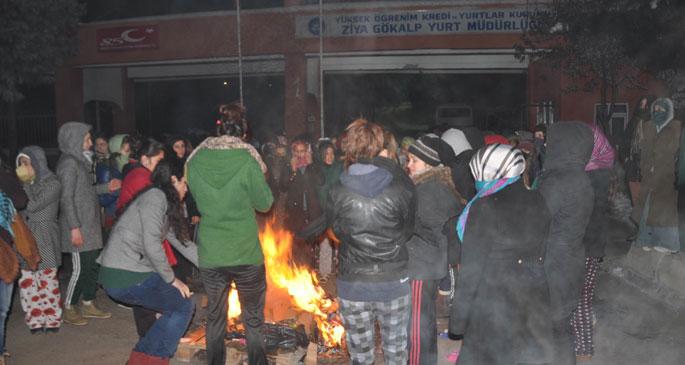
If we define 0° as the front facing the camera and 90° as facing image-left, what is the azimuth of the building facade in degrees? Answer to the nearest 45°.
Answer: approximately 0°

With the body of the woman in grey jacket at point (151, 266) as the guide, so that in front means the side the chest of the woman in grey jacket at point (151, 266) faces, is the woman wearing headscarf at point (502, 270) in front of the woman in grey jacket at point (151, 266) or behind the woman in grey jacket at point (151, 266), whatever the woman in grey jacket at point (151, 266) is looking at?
in front

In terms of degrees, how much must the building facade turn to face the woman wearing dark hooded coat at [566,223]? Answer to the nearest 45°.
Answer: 0° — it already faces them

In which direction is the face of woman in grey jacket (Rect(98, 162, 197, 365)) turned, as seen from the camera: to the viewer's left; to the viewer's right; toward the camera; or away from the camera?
to the viewer's right

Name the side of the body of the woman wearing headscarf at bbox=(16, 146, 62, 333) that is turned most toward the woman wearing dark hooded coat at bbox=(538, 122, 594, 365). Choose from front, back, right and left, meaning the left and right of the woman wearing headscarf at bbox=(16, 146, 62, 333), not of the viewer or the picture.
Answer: left

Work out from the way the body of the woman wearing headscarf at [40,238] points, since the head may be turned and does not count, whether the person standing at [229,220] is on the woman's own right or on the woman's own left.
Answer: on the woman's own left

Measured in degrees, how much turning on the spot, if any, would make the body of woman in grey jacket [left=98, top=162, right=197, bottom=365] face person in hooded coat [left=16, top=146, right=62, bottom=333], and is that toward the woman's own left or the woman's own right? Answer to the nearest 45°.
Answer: approximately 135° to the woman's own left

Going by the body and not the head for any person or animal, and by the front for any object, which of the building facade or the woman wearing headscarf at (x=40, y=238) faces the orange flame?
the building facade

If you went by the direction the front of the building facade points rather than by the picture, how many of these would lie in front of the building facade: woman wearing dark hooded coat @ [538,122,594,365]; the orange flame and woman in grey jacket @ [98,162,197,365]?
3

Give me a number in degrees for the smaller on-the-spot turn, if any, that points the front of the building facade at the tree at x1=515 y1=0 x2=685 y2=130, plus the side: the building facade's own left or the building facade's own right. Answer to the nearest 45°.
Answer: approximately 45° to the building facade's own left

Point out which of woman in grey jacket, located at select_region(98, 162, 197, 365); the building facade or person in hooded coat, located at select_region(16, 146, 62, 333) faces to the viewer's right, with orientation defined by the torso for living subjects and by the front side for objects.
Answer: woman in grey jacket, located at select_region(98, 162, 197, 365)

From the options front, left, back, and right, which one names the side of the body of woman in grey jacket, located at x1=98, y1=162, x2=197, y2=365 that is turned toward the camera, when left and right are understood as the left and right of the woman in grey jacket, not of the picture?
right

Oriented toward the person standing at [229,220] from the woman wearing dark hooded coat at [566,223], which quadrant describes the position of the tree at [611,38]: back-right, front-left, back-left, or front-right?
back-right
